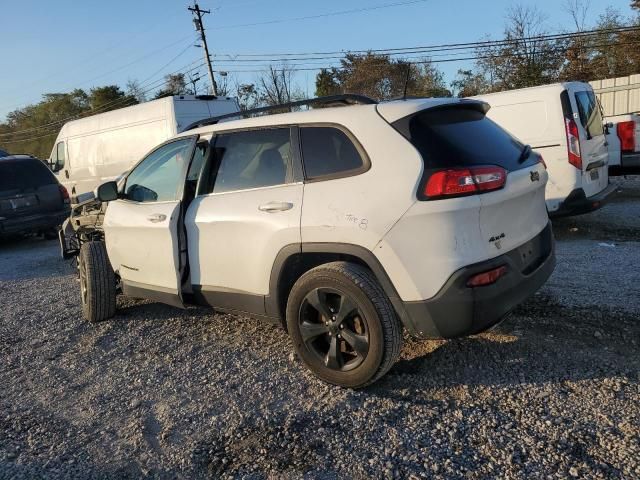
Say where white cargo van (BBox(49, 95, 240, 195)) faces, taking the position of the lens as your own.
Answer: facing away from the viewer and to the left of the viewer

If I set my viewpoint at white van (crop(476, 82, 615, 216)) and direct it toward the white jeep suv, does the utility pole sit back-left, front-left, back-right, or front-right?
back-right

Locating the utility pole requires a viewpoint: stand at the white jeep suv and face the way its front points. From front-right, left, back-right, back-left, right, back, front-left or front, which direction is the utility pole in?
front-right

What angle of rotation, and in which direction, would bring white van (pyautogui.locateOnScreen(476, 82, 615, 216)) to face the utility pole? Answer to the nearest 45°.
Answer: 0° — it already faces it

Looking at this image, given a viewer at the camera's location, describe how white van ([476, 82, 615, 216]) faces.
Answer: facing away from the viewer and to the left of the viewer

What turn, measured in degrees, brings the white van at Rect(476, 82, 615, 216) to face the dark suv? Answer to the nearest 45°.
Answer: approximately 45° to its left

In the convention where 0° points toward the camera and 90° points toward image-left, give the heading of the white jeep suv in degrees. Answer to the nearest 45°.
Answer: approximately 135°

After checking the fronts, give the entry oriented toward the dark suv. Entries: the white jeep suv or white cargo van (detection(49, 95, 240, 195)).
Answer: the white jeep suv

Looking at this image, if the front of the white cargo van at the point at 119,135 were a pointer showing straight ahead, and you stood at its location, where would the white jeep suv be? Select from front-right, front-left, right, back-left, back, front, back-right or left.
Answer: back-left

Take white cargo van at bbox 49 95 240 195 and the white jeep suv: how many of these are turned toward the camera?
0

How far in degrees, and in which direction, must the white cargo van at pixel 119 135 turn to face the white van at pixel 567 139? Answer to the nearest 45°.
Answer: approximately 180°

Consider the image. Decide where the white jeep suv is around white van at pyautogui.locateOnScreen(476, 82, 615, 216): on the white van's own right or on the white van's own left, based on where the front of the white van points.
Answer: on the white van's own left
